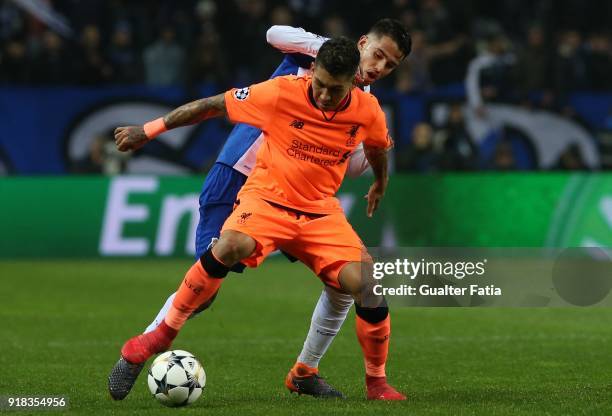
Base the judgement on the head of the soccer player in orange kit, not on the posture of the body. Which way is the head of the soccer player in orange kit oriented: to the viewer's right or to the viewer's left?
to the viewer's left

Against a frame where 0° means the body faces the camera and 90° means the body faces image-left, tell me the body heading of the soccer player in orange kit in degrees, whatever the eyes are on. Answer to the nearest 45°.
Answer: approximately 0°
